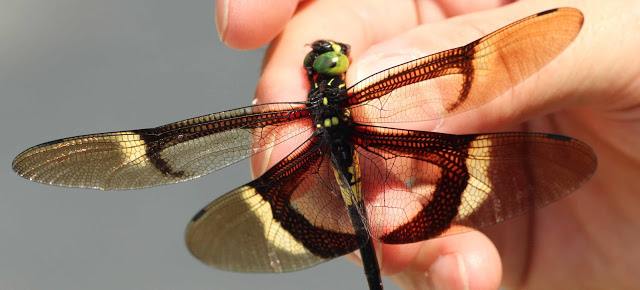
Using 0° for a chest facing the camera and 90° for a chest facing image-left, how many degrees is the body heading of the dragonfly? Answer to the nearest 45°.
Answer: approximately 180°
